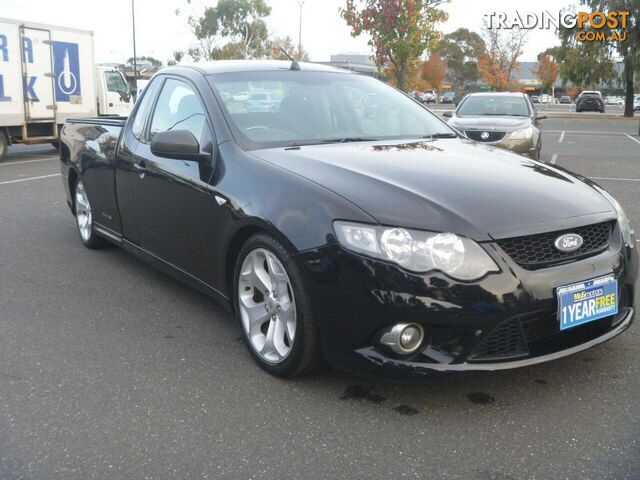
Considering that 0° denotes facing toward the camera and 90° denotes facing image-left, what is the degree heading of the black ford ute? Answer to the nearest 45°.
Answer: approximately 315°

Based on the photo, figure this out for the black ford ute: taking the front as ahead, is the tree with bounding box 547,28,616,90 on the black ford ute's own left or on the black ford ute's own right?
on the black ford ute's own left

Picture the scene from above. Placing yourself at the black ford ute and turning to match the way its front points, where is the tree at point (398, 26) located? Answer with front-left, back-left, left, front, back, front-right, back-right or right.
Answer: back-left

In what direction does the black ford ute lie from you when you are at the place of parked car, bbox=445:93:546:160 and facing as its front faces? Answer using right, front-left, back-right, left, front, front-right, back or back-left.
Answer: front

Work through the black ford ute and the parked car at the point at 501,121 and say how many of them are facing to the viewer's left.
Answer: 0

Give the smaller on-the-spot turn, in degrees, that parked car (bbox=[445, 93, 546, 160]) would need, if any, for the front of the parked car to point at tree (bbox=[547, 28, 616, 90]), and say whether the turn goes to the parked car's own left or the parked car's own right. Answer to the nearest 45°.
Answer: approximately 180°

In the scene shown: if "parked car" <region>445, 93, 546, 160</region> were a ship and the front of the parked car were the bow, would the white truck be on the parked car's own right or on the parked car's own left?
on the parked car's own right

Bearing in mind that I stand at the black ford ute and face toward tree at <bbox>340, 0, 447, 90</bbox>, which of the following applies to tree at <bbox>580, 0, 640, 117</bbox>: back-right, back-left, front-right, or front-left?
front-right

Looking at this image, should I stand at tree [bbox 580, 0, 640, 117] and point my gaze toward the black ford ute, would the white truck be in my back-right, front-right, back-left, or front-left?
front-right

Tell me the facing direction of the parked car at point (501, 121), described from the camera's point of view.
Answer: facing the viewer

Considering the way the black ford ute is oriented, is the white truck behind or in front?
behind

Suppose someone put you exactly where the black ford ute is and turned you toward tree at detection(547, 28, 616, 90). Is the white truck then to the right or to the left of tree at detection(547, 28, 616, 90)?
left
